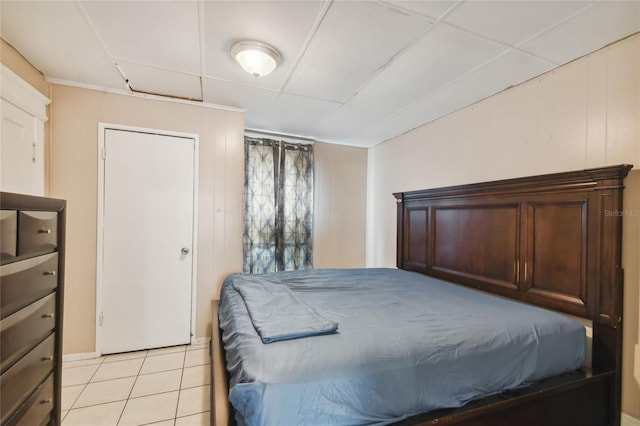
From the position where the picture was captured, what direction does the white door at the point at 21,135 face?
facing the viewer and to the right of the viewer

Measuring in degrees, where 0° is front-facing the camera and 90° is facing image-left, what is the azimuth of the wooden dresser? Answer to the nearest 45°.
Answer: approximately 315°

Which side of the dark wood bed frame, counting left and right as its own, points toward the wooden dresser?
front

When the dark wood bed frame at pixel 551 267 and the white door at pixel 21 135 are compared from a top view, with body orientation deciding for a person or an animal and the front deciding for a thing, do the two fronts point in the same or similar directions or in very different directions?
very different directions

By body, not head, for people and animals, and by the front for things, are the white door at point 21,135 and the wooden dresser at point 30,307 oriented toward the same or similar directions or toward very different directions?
same or similar directions

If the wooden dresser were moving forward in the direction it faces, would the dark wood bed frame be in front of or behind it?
in front

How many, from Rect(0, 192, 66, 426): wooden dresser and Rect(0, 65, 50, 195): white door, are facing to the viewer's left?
0

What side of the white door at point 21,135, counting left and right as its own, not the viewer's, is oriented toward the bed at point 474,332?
front

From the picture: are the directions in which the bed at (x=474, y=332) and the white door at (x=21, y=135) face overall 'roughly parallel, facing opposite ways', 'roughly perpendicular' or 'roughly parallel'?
roughly parallel, facing opposite ways

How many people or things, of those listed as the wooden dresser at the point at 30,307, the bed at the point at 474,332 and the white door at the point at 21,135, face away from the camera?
0

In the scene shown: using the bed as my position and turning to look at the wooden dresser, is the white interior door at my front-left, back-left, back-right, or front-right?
front-right

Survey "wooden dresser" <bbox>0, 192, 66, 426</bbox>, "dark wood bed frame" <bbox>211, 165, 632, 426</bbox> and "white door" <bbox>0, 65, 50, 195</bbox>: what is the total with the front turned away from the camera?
0

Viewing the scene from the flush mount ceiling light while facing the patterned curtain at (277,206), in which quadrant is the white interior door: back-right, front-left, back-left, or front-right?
front-left

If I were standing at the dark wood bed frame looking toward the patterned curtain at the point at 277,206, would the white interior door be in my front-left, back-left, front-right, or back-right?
front-left

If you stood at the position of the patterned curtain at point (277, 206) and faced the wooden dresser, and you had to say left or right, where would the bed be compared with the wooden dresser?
left

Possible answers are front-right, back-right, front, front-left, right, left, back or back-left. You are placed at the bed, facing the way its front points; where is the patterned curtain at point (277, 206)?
right

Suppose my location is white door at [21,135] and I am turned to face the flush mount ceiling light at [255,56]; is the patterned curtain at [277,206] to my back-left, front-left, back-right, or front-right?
front-left

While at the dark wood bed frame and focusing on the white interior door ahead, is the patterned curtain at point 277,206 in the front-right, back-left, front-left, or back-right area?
front-right

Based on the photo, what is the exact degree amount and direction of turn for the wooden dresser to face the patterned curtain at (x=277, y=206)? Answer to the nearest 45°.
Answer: approximately 90° to its left
